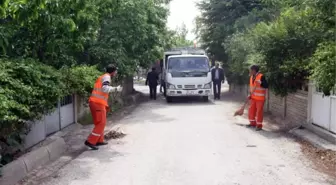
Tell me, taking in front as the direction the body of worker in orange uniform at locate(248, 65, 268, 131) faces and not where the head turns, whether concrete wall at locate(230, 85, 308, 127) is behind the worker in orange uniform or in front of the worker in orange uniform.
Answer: behind

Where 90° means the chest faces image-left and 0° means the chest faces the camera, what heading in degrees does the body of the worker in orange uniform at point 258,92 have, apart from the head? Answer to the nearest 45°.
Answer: approximately 45°

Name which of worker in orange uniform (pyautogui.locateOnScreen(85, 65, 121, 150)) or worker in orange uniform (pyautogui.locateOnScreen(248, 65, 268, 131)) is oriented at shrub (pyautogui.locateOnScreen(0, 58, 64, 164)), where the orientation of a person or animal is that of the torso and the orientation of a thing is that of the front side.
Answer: worker in orange uniform (pyautogui.locateOnScreen(248, 65, 268, 131))

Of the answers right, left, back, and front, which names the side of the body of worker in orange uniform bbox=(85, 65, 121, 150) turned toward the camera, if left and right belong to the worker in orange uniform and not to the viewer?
right

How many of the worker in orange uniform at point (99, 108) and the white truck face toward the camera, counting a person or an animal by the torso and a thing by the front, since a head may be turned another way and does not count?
1

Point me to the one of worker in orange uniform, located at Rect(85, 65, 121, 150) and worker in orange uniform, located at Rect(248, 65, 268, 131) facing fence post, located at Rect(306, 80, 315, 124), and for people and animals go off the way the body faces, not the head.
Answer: worker in orange uniform, located at Rect(85, 65, 121, 150)

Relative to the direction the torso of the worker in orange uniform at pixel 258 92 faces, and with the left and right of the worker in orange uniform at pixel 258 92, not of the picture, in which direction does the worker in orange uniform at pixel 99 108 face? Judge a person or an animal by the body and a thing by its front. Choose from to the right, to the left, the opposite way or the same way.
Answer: the opposite way

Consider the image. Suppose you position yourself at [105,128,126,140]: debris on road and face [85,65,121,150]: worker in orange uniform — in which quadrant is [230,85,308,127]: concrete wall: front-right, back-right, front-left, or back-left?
back-left

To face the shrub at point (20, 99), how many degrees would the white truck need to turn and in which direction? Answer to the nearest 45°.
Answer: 0° — it already faces it
